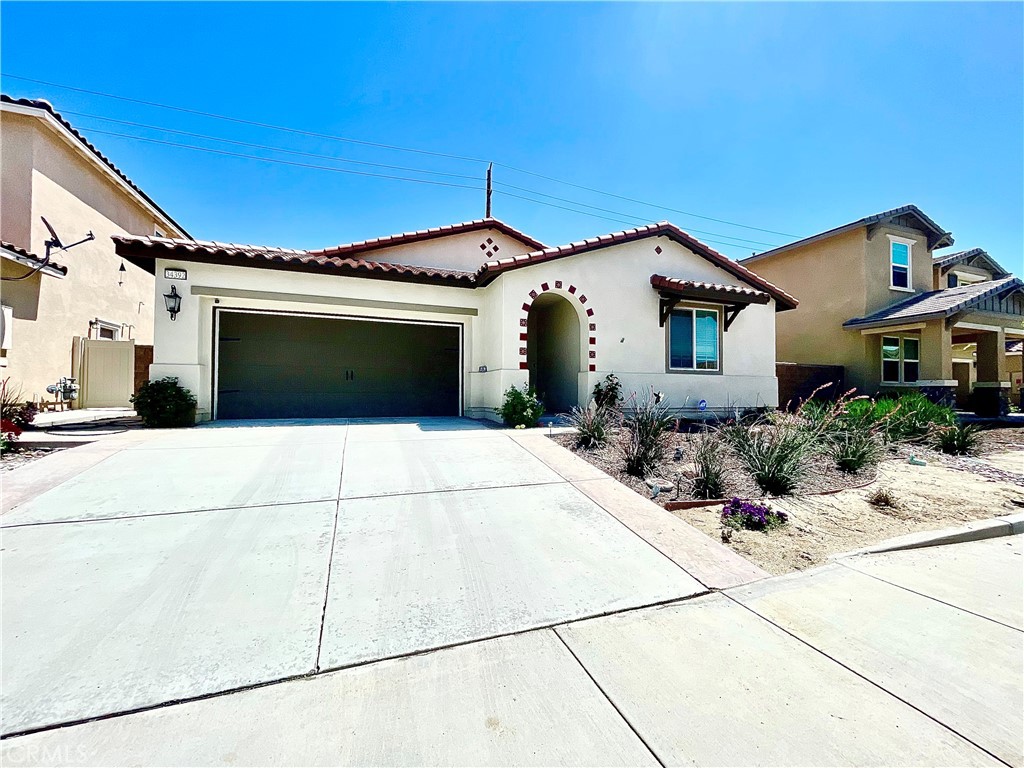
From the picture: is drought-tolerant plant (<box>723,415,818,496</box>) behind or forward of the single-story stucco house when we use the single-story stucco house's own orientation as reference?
forward

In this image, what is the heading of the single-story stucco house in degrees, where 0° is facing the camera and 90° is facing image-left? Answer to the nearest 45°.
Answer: approximately 0°

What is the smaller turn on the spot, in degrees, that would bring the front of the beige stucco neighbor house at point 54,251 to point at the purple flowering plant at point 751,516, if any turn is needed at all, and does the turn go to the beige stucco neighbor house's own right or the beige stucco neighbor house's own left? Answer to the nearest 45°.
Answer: approximately 45° to the beige stucco neighbor house's own left

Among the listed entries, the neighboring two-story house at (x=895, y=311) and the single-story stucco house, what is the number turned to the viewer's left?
0

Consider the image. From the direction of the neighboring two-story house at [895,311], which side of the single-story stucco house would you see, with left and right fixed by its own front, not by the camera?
left

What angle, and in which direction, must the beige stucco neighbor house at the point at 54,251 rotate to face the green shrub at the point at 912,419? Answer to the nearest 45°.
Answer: approximately 90° to its left

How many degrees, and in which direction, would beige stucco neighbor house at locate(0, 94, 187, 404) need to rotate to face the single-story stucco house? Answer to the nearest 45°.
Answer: approximately 90° to its left

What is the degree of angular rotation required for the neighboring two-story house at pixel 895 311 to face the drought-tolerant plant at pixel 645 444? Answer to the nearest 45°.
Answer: approximately 45° to its right

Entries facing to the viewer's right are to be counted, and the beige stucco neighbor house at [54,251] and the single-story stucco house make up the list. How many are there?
0

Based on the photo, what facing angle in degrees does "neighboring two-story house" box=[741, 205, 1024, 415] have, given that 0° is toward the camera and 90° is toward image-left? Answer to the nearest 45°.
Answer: approximately 315°
